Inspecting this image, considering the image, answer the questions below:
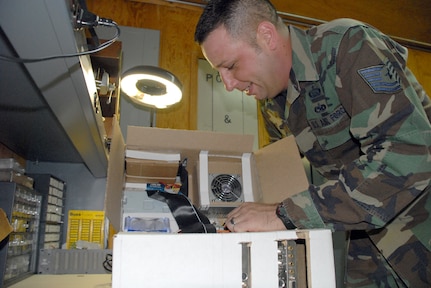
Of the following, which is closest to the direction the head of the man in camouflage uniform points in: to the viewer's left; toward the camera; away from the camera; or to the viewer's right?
to the viewer's left

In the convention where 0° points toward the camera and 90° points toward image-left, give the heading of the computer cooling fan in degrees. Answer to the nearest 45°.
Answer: approximately 0°
